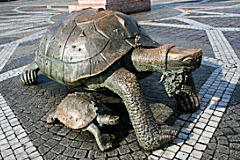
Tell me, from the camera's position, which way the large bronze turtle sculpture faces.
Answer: facing the viewer and to the right of the viewer
